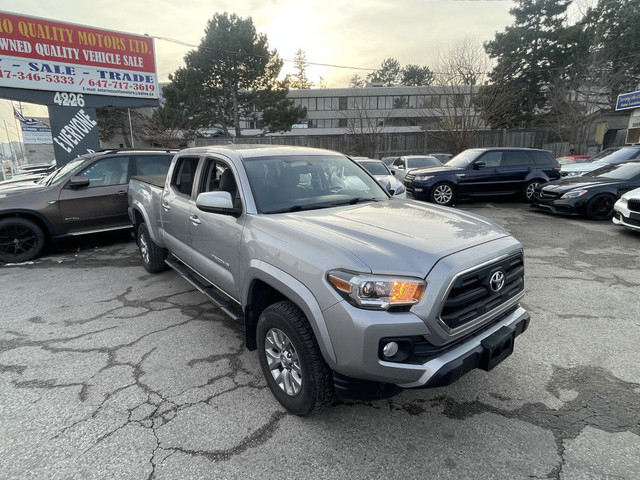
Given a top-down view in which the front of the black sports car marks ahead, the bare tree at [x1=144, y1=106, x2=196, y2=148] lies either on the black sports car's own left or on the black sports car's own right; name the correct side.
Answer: on the black sports car's own right

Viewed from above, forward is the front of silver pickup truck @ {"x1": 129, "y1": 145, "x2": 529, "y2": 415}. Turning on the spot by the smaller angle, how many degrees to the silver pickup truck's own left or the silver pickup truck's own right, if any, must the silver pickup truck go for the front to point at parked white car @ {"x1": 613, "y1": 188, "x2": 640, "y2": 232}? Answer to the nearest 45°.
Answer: approximately 90° to the silver pickup truck's own left

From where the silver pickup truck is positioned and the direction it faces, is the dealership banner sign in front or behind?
behind

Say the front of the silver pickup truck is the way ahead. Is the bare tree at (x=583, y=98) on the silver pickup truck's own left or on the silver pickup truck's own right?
on the silver pickup truck's own left

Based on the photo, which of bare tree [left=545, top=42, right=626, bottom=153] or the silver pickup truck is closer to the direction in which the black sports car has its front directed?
the silver pickup truck

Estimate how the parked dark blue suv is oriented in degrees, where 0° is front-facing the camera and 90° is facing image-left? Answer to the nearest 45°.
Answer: approximately 45°
